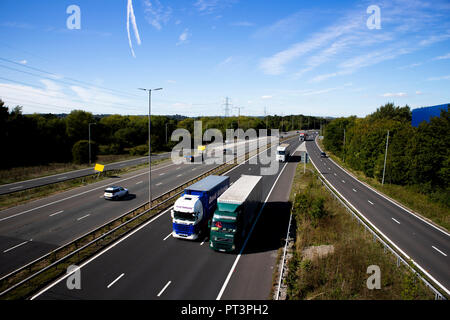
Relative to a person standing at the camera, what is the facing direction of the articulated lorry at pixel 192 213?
facing the viewer and to the left of the viewer

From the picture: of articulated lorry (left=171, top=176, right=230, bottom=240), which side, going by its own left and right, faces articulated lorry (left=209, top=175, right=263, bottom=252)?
left

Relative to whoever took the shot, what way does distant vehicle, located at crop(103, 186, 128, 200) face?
facing away from the viewer and to the right of the viewer

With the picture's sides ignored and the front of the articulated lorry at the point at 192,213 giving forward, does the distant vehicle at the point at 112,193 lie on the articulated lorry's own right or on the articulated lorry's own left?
on the articulated lorry's own right

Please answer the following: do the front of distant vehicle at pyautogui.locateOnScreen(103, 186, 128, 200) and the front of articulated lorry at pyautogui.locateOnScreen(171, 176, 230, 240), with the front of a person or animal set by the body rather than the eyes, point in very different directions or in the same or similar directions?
very different directions

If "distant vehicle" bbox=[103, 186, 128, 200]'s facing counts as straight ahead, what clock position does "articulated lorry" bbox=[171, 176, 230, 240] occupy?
The articulated lorry is roughly at 4 o'clock from the distant vehicle.
